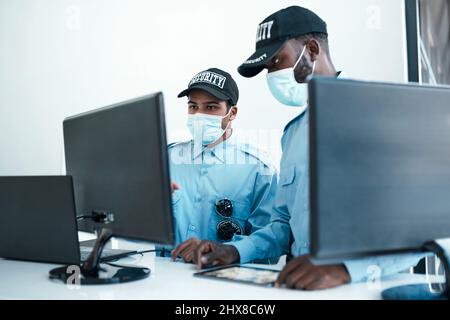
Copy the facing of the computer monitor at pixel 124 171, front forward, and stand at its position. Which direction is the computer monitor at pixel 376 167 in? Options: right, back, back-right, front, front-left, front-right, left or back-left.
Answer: right

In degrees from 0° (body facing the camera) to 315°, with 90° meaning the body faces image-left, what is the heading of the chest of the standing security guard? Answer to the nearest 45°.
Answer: approximately 45°

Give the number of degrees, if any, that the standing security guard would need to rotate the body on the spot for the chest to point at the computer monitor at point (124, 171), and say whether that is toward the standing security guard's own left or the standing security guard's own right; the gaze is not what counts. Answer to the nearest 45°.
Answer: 0° — they already face it

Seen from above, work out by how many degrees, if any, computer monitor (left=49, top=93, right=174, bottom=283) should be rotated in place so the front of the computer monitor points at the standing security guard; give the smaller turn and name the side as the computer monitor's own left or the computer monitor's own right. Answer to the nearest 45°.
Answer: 0° — it already faces them

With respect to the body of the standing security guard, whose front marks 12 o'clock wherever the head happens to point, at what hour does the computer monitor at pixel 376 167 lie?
The computer monitor is roughly at 10 o'clock from the standing security guard.

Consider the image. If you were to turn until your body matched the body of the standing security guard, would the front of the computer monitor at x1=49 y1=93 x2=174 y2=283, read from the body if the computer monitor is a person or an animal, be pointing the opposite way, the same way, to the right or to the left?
the opposite way

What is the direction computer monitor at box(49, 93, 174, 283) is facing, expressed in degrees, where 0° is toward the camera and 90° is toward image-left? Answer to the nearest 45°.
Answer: approximately 225°
